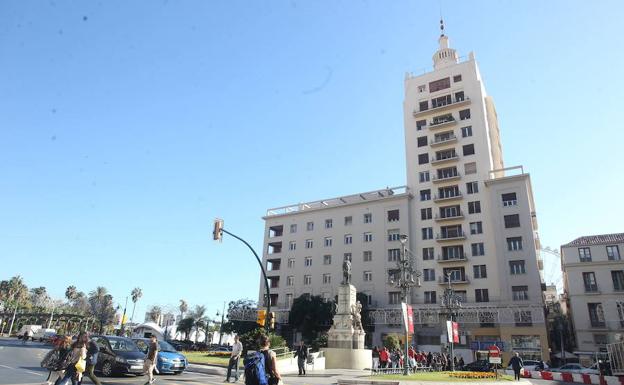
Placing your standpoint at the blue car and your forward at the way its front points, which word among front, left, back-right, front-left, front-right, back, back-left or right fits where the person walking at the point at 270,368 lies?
front-right

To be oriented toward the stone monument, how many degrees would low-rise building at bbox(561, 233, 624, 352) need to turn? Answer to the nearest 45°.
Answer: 0° — it already faces it

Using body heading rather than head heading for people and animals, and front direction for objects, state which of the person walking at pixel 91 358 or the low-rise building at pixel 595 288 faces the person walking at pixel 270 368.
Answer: the low-rise building

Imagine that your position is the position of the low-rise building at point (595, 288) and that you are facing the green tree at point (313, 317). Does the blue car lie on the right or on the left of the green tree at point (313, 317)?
left

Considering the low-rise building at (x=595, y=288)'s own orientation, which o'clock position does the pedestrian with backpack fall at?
The pedestrian with backpack is roughly at 12 o'clock from the low-rise building.

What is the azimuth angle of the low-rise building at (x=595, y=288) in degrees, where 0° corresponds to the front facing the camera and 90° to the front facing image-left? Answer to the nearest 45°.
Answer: approximately 0°

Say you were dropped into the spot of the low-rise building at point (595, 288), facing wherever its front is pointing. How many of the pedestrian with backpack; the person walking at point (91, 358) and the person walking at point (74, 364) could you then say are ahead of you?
3
